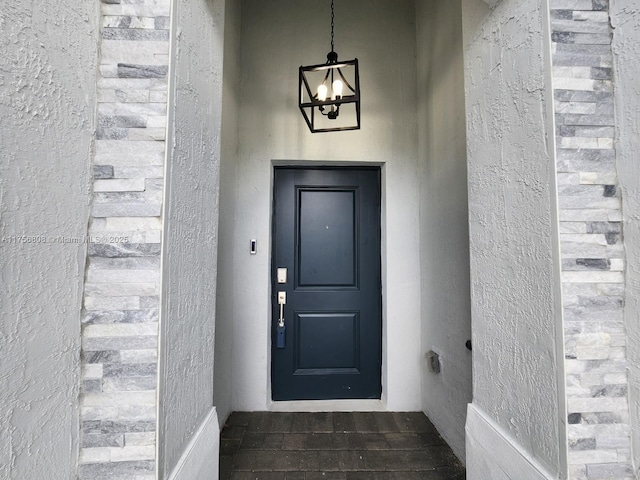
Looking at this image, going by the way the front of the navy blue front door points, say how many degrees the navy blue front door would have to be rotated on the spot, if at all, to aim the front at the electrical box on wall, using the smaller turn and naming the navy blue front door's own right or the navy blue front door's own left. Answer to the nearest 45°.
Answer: approximately 45° to the navy blue front door's own left

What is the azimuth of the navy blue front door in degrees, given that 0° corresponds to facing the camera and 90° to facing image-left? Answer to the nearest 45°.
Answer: approximately 0°
